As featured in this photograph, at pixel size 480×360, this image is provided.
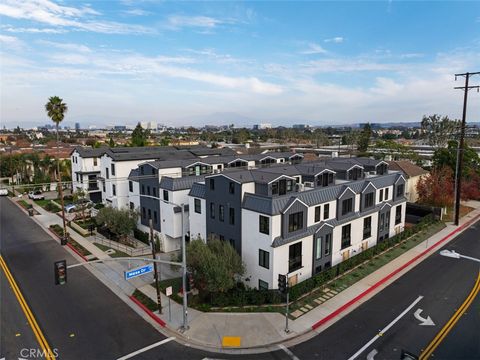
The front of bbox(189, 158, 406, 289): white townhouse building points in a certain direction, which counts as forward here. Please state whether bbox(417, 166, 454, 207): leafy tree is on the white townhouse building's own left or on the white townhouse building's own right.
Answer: on the white townhouse building's own left

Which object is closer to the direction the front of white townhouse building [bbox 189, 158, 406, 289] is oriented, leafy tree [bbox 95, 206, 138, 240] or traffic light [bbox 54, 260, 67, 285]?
the traffic light

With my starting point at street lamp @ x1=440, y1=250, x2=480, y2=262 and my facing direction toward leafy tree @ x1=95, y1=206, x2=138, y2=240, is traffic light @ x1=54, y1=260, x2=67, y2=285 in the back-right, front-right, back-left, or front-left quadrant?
front-left

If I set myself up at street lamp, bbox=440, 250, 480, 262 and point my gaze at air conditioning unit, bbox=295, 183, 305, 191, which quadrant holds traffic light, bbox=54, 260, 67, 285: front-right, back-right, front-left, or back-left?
front-left

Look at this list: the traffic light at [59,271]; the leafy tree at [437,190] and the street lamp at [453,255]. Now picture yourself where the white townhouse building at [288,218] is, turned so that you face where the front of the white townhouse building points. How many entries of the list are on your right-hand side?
1

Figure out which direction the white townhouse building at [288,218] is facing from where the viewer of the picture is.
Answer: facing the viewer and to the right of the viewer

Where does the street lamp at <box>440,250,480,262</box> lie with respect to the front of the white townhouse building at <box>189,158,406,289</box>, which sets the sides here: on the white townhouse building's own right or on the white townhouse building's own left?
on the white townhouse building's own left

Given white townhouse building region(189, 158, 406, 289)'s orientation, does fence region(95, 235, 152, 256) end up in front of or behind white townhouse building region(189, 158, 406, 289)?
behind

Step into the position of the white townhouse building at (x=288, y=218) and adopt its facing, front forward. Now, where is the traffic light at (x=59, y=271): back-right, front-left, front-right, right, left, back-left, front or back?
right

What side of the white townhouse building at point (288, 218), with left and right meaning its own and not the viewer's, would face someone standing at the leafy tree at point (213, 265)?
right
